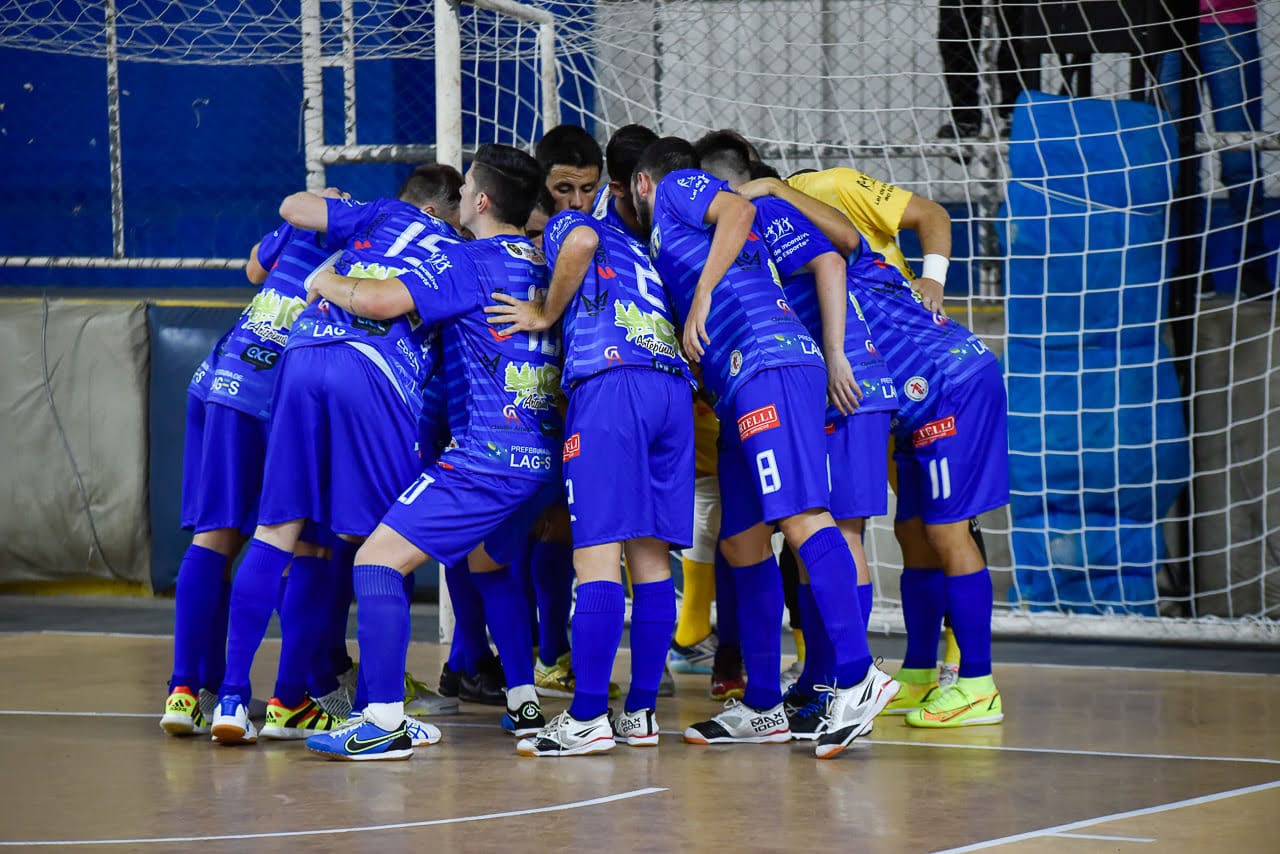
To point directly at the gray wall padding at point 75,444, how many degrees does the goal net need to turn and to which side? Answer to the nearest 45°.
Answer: approximately 45° to its right

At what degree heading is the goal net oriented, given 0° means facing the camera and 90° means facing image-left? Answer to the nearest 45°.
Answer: approximately 45°
